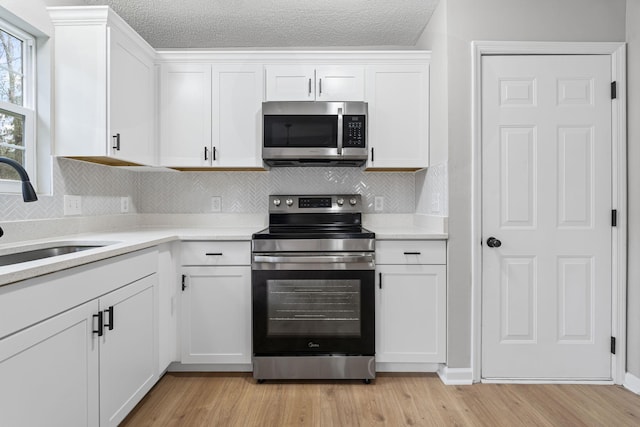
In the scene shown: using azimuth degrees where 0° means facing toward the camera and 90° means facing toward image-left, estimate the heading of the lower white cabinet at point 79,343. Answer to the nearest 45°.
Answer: approximately 315°

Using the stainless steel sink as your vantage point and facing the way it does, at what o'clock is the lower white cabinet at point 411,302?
The lower white cabinet is roughly at 11 o'clock from the stainless steel sink.

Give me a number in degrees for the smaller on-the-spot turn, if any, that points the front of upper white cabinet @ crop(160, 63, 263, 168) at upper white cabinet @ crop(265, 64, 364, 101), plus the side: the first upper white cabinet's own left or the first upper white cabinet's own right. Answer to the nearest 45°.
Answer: approximately 90° to the first upper white cabinet's own left

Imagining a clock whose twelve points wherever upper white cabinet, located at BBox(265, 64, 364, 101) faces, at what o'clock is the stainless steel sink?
The stainless steel sink is roughly at 2 o'clock from the upper white cabinet.

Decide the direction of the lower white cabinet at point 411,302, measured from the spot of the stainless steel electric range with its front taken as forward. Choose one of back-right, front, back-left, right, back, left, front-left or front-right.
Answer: left

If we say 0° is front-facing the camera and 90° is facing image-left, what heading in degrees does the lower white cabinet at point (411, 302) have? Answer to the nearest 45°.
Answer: approximately 0°

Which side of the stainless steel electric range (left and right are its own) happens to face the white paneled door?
left

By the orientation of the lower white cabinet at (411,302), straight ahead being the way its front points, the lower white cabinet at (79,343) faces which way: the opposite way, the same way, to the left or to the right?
to the left

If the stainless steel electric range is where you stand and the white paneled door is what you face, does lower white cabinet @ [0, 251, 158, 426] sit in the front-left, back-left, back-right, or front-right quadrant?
back-right
